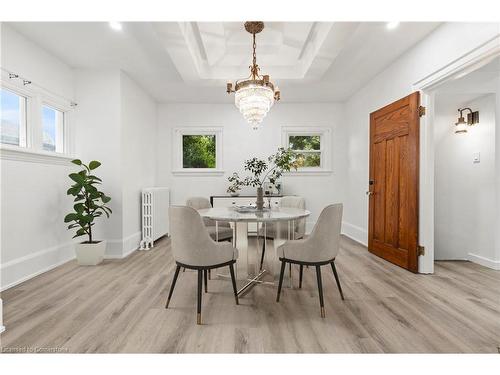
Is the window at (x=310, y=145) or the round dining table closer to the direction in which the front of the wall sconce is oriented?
the round dining table

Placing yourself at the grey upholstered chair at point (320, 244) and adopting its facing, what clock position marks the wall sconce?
The wall sconce is roughly at 3 o'clock from the grey upholstered chair.

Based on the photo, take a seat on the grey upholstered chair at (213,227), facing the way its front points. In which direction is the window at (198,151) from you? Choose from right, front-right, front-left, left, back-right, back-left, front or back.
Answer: back-left

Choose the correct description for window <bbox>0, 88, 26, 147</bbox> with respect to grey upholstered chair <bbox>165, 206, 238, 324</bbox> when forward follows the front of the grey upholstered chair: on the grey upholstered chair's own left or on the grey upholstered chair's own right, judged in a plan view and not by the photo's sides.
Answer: on the grey upholstered chair's own left

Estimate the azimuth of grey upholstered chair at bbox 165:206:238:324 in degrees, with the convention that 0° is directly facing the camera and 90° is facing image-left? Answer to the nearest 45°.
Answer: approximately 225°

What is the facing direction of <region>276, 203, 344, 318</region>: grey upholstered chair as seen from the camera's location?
facing away from the viewer and to the left of the viewer

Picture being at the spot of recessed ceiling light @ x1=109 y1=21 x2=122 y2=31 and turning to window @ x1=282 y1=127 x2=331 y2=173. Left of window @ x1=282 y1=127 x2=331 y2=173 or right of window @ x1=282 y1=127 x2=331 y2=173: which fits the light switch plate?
right
